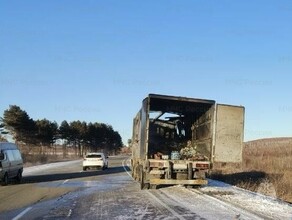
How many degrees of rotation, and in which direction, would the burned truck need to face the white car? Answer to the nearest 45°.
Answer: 0° — it already faces it

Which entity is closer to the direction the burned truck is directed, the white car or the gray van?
the white car

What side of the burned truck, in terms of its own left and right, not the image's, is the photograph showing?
back

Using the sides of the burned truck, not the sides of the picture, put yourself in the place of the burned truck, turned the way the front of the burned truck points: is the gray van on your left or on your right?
on your left
